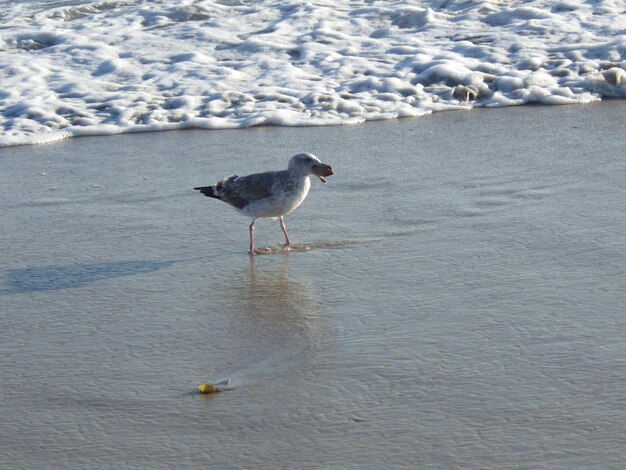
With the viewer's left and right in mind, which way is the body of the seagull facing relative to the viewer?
facing to the right of the viewer
